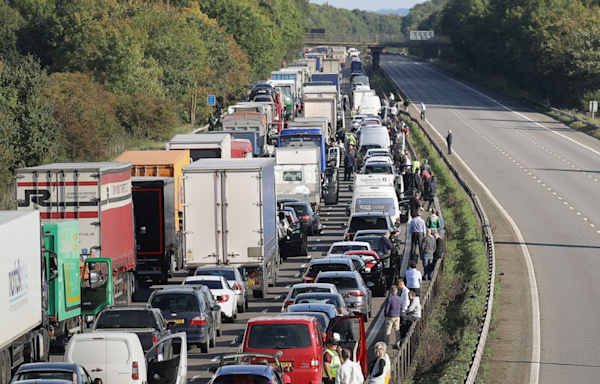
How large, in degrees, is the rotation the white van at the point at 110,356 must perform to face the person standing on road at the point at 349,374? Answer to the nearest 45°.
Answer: approximately 135° to its right

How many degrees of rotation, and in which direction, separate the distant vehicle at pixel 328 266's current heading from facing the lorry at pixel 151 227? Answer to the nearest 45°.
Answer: approximately 45° to its left

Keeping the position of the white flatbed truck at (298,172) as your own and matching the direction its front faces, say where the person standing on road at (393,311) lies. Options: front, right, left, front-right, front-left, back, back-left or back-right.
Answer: back

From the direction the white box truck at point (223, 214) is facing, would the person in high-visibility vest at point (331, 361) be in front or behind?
behind

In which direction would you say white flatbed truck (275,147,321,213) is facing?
away from the camera

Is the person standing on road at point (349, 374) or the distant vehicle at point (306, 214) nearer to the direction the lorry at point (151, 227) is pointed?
the distant vehicle

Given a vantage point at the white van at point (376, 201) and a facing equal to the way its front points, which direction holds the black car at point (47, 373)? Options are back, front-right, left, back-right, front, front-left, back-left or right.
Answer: back

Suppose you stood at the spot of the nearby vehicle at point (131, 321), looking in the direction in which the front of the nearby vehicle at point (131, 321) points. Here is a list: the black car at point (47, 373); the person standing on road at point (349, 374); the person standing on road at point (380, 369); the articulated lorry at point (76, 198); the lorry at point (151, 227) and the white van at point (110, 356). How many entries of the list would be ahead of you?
2

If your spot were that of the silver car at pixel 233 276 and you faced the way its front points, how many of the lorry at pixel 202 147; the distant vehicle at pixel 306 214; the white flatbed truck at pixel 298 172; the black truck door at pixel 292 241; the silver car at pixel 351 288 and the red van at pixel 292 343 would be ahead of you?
4

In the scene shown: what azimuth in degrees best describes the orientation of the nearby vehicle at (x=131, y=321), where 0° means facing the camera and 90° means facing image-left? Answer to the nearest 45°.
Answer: approximately 180°

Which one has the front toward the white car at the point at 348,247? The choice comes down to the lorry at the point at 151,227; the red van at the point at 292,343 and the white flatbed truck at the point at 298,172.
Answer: the red van

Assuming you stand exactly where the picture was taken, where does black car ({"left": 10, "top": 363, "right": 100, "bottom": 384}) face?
facing away from the viewer

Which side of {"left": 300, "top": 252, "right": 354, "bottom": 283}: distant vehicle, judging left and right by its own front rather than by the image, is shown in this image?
back

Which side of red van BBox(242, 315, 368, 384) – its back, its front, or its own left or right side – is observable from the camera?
back

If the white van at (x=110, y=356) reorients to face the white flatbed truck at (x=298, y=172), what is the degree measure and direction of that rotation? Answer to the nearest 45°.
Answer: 0° — it already faces it
